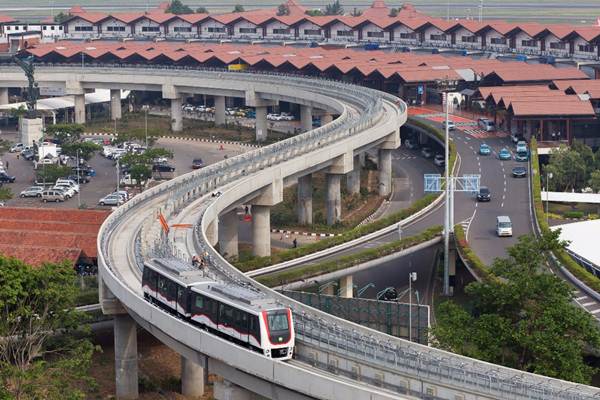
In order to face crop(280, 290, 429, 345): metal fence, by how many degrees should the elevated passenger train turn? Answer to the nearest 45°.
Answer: approximately 90° to its left

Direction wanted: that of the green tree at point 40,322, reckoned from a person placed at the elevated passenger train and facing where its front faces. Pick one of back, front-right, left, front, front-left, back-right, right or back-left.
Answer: back

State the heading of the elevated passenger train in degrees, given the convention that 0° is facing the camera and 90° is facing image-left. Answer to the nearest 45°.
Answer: approximately 315°

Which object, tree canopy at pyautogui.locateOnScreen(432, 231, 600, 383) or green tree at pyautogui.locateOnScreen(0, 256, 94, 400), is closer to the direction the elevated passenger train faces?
the tree canopy
